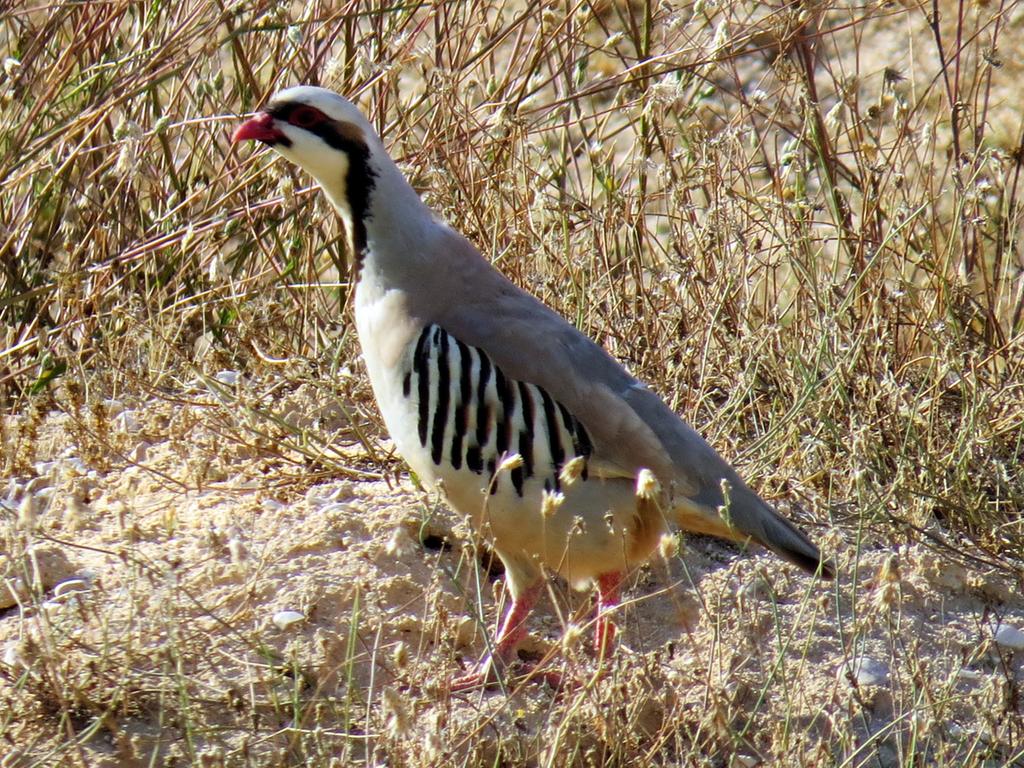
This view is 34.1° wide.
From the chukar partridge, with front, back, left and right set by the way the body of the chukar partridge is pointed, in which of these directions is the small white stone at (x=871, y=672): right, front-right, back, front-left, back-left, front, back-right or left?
back

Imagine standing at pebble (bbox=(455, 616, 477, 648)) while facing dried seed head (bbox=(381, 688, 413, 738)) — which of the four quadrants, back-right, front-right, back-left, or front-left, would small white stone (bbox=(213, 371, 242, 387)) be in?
back-right

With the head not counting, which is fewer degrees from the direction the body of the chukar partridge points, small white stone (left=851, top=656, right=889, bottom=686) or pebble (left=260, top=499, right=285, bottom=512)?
the pebble

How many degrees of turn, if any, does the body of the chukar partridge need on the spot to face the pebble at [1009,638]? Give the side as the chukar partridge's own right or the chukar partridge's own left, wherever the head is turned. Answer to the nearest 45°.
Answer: approximately 180°

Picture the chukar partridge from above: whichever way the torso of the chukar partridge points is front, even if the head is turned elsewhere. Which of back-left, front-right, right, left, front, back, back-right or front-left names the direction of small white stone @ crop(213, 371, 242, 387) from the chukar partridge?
front-right

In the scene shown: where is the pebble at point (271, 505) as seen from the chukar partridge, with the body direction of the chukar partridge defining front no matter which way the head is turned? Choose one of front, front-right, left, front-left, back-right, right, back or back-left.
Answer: front-right

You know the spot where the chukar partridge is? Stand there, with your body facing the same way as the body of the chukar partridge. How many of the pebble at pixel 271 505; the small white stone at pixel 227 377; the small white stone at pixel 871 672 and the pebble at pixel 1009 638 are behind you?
2

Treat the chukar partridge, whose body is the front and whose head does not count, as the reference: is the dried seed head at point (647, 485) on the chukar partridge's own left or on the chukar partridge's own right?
on the chukar partridge's own left

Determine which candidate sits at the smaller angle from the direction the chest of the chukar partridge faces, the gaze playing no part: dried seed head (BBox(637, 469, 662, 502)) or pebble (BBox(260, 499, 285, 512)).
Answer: the pebble

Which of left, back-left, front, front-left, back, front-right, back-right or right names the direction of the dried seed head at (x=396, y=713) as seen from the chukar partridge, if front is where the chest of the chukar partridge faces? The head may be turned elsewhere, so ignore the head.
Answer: left

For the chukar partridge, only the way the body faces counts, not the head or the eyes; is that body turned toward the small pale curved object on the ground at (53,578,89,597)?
yes

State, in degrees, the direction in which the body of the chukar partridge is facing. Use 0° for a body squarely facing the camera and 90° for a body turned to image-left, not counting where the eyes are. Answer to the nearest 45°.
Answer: approximately 90°
